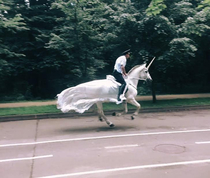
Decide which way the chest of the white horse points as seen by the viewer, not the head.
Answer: to the viewer's right

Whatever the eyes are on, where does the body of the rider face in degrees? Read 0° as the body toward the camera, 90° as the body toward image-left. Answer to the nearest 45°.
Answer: approximately 270°
